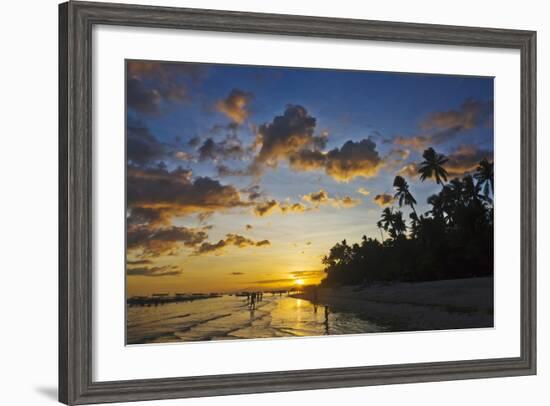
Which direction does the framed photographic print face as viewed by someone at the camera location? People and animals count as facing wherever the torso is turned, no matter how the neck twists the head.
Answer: facing the viewer and to the right of the viewer
